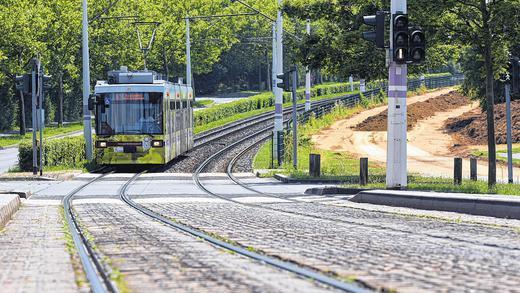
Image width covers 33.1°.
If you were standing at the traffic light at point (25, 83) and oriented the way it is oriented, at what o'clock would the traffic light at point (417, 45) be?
the traffic light at point (417, 45) is roughly at 8 o'clock from the traffic light at point (25, 83).

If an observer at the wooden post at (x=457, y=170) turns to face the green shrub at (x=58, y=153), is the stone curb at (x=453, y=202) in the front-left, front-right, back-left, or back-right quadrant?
back-left

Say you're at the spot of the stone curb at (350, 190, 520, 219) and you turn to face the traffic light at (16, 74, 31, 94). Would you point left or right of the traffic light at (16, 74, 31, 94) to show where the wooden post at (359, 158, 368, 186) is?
right

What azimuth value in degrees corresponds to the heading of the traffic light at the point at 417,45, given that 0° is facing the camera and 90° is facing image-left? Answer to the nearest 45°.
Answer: approximately 0°
